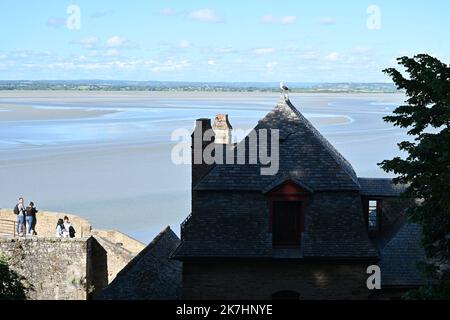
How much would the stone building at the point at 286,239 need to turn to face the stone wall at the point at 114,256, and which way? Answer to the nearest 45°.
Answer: approximately 135° to its right

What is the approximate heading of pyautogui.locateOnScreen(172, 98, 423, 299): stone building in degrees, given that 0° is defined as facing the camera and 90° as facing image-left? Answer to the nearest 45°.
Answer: approximately 0°

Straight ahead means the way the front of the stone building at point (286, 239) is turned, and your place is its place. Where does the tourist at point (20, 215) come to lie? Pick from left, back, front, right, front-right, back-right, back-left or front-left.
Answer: back-right

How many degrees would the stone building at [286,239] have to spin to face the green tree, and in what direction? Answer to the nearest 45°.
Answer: approximately 45° to its left

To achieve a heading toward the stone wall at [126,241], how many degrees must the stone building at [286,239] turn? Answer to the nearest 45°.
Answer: approximately 135° to its right

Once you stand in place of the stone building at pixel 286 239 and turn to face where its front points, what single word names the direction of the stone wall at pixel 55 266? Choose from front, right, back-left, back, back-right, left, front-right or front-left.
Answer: back-right

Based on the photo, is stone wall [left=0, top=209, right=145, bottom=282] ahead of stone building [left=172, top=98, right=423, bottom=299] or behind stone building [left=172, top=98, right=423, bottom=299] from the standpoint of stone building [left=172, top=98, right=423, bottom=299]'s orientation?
behind
